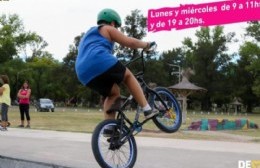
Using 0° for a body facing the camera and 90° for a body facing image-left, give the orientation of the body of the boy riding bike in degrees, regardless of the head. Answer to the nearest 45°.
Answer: approximately 225°

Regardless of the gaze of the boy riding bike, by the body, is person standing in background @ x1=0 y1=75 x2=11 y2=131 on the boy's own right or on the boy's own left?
on the boy's own left

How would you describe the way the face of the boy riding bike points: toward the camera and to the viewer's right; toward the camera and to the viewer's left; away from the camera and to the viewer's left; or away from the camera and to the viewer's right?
away from the camera and to the viewer's right
